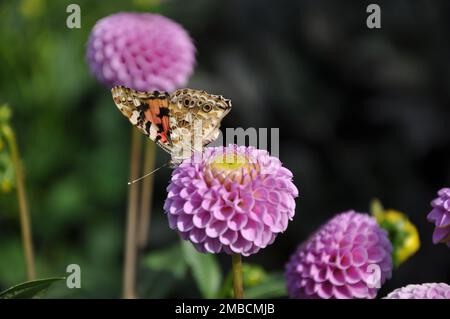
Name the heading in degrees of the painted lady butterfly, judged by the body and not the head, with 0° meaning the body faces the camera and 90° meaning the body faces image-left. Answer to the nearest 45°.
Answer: approximately 90°
